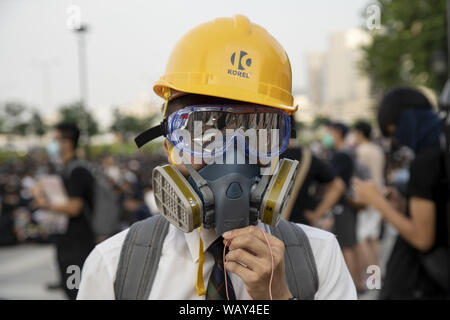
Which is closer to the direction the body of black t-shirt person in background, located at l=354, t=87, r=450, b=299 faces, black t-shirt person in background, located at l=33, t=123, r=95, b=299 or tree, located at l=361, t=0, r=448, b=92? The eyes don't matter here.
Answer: the black t-shirt person in background

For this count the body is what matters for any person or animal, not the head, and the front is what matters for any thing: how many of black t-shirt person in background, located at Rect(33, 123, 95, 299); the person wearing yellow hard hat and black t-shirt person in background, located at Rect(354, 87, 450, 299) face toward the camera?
1

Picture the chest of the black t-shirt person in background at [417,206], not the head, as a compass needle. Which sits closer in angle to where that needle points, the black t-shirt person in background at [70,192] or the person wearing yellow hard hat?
the black t-shirt person in background

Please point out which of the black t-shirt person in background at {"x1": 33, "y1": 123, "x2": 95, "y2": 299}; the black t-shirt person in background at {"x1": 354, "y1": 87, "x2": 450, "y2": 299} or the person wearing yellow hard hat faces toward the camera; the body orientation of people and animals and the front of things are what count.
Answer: the person wearing yellow hard hat

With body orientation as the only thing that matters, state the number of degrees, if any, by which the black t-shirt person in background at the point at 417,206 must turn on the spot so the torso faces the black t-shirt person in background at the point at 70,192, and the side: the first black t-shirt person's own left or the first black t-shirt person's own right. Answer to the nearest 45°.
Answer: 0° — they already face them

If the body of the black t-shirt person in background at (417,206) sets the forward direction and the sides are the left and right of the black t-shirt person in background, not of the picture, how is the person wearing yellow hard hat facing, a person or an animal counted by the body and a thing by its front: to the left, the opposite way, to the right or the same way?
to the left

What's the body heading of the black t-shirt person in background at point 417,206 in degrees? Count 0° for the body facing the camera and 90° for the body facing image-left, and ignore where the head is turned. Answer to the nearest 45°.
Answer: approximately 90°
